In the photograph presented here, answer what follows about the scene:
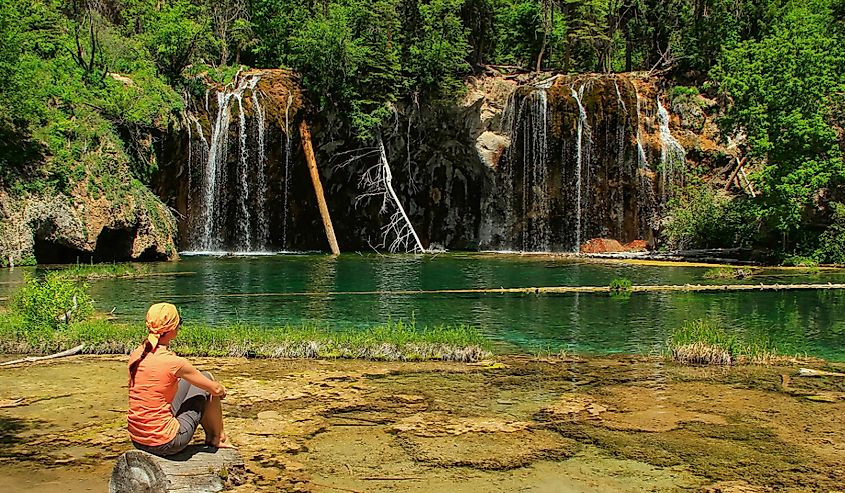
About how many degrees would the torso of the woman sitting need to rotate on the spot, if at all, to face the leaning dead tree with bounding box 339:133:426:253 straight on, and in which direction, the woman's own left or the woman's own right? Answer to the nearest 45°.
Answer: approximately 45° to the woman's own left

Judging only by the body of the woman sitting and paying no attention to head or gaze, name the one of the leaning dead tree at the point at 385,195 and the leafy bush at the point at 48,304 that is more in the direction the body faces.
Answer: the leaning dead tree

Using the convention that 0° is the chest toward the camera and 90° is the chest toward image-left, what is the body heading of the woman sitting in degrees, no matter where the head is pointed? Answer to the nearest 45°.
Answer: approximately 225°

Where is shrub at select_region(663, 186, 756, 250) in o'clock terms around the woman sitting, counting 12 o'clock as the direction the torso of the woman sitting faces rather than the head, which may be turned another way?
The shrub is roughly at 12 o'clock from the woman sitting.

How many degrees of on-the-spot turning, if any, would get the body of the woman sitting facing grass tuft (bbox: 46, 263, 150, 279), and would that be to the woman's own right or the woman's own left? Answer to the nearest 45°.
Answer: approximately 45° to the woman's own left

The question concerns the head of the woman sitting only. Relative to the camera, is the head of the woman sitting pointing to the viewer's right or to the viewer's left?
to the viewer's right

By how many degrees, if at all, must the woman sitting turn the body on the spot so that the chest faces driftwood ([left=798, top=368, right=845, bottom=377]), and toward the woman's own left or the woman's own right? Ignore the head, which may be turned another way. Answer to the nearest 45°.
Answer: approximately 45° to the woman's own right

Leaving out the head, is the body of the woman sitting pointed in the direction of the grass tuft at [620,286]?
yes

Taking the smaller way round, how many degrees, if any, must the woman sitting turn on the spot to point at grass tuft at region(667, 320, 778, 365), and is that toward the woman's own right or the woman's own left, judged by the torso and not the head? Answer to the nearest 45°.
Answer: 0° — they already face it

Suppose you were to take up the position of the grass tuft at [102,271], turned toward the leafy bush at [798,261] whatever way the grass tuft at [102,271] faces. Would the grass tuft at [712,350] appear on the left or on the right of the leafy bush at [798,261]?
right

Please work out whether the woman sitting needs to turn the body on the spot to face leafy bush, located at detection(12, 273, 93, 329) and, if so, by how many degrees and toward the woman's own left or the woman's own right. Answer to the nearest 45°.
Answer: approximately 45° to the woman's own left

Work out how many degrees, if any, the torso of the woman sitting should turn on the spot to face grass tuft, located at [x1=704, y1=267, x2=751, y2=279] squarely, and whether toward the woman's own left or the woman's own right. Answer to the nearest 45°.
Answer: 0° — they already face it
